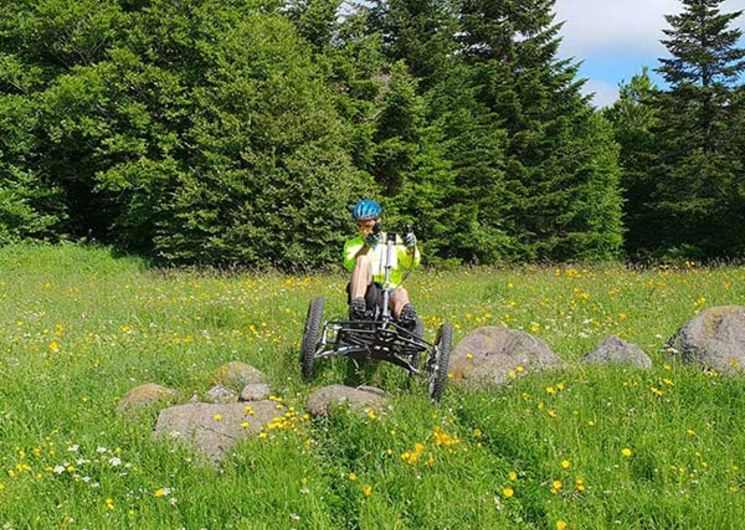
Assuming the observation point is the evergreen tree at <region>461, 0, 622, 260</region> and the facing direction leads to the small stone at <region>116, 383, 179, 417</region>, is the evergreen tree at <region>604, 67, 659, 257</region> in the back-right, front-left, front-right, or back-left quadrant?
back-left

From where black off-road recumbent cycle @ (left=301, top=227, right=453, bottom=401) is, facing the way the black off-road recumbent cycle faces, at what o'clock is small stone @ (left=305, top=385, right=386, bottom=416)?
The small stone is roughly at 1 o'clock from the black off-road recumbent cycle.

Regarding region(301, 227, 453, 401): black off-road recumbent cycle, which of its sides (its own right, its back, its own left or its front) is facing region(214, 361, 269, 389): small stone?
right

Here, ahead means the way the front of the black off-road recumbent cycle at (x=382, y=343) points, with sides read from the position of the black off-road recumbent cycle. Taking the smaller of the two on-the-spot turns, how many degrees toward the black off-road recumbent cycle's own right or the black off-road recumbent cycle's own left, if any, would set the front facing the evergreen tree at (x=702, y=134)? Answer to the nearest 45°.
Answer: approximately 135° to the black off-road recumbent cycle's own left

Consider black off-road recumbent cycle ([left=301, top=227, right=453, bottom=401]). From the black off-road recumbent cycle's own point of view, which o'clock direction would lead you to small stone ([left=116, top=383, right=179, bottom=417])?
The small stone is roughly at 3 o'clock from the black off-road recumbent cycle.

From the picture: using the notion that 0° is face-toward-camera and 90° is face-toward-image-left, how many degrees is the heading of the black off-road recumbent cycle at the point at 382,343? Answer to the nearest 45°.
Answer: approximately 0°

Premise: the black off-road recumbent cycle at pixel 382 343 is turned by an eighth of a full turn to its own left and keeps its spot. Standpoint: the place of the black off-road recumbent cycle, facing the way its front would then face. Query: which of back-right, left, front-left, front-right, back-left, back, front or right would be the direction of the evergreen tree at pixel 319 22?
back-left

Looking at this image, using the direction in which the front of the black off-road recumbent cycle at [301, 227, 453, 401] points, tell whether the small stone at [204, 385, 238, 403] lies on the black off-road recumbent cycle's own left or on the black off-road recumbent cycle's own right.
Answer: on the black off-road recumbent cycle's own right

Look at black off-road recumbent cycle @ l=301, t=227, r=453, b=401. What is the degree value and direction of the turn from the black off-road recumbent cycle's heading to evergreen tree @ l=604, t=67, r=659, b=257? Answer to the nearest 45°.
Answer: approximately 135° to its left

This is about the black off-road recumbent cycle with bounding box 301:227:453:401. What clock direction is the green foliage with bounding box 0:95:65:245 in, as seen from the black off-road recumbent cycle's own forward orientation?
The green foliage is roughly at 5 o'clock from the black off-road recumbent cycle.

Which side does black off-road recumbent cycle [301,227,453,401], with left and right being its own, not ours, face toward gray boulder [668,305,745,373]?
left

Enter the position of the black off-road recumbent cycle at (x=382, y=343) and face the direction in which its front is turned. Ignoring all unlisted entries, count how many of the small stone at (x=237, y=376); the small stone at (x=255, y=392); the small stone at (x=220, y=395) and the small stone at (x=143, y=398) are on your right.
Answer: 4

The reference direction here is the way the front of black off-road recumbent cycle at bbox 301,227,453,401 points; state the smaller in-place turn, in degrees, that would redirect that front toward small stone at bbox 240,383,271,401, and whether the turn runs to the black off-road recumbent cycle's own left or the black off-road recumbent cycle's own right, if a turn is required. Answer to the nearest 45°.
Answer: approximately 90° to the black off-road recumbent cycle's own right

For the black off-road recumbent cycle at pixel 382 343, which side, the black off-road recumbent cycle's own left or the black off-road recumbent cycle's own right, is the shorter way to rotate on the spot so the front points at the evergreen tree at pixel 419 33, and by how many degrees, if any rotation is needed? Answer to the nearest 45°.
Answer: approximately 180°

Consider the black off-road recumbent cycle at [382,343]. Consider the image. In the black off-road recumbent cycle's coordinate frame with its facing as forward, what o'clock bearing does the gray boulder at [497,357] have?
The gray boulder is roughly at 8 o'clock from the black off-road recumbent cycle.

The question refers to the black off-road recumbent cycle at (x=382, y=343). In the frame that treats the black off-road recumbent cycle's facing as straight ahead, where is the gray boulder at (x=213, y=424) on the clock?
The gray boulder is roughly at 2 o'clock from the black off-road recumbent cycle.
